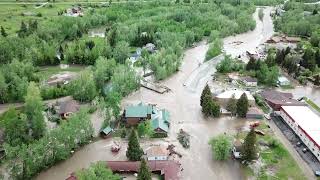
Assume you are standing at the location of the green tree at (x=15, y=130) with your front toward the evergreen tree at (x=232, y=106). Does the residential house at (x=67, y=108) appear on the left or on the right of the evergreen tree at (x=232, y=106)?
left

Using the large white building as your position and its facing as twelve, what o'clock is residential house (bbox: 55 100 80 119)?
The residential house is roughly at 1 o'clock from the large white building.

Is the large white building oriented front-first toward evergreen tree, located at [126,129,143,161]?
yes

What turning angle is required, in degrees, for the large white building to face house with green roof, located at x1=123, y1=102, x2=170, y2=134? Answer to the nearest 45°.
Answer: approximately 45° to its right

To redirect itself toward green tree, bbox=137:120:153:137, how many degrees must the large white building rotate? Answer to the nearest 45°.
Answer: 0° — it already faces it

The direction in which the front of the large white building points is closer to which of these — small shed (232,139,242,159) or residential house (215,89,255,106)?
the small shed

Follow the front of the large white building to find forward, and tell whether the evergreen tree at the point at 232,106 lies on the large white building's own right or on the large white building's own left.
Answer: on the large white building's own right

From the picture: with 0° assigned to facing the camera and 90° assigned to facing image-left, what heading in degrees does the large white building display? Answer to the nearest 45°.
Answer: approximately 45°
